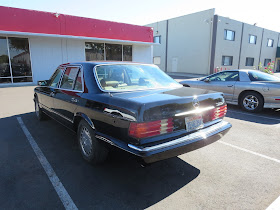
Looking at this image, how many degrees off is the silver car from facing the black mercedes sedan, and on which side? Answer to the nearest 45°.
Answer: approximately 90° to its left

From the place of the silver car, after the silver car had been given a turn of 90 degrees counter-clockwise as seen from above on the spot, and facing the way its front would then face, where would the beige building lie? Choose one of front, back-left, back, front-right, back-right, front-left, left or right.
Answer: back

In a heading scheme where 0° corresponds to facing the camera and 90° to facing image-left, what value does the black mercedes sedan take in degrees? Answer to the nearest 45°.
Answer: approximately 135°

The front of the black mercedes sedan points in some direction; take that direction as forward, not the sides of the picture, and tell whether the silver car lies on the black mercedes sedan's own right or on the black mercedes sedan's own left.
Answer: on the black mercedes sedan's own right

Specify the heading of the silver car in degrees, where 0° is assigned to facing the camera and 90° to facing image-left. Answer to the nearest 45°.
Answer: approximately 90°
